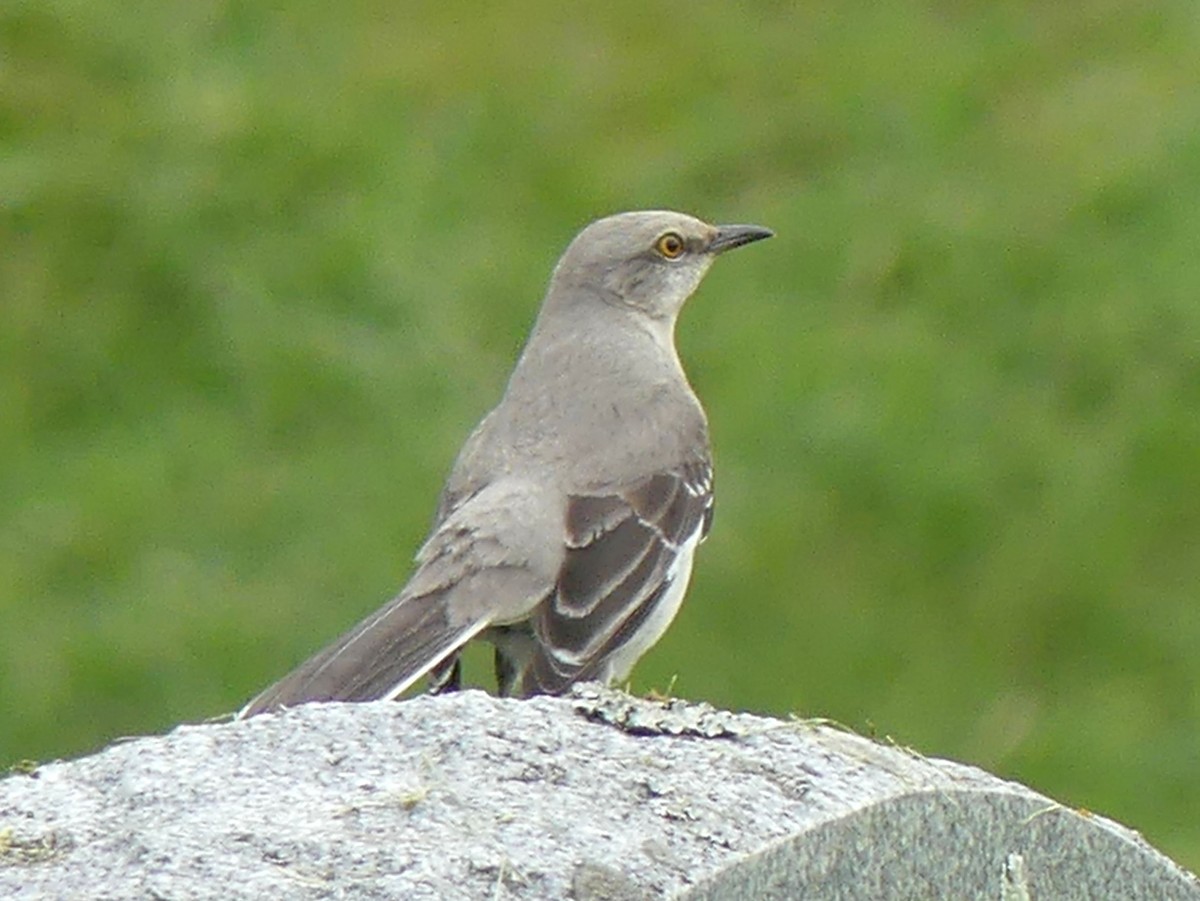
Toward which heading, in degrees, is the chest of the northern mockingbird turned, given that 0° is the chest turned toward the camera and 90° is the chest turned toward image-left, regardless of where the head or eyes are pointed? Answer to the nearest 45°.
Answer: approximately 225°
